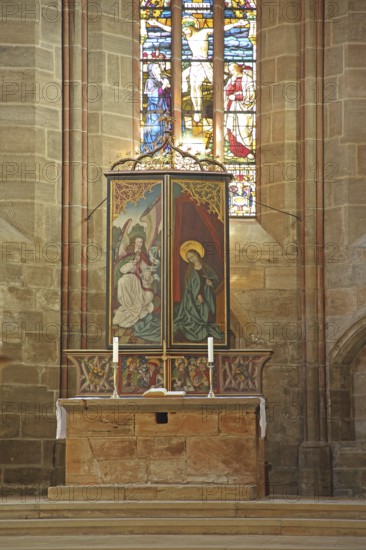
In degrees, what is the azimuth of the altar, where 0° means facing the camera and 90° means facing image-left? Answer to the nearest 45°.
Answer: approximately 0°

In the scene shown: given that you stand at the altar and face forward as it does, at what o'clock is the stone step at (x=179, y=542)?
The stone step is roughly at 12 o'clock from the altar.

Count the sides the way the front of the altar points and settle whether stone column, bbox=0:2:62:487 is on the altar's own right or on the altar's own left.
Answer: on the altar's own right

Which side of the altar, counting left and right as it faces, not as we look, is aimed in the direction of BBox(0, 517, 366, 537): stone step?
front
